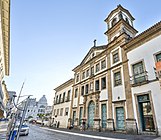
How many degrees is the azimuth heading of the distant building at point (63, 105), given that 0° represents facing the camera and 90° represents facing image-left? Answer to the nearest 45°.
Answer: approximately 45°
